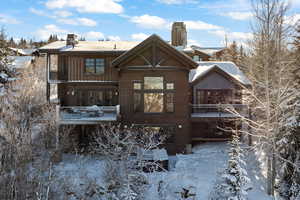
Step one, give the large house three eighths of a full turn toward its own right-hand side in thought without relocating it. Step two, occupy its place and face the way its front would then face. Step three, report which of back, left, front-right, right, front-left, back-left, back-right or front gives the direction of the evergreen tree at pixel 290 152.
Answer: back

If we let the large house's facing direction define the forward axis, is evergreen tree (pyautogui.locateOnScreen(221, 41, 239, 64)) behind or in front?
behind

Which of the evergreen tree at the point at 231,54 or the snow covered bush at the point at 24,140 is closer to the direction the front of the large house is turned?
the snow covered bush

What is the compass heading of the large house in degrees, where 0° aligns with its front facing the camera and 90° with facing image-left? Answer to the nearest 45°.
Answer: approximately 0°

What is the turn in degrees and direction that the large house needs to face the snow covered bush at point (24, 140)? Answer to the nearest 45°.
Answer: approximately 45° to its right
